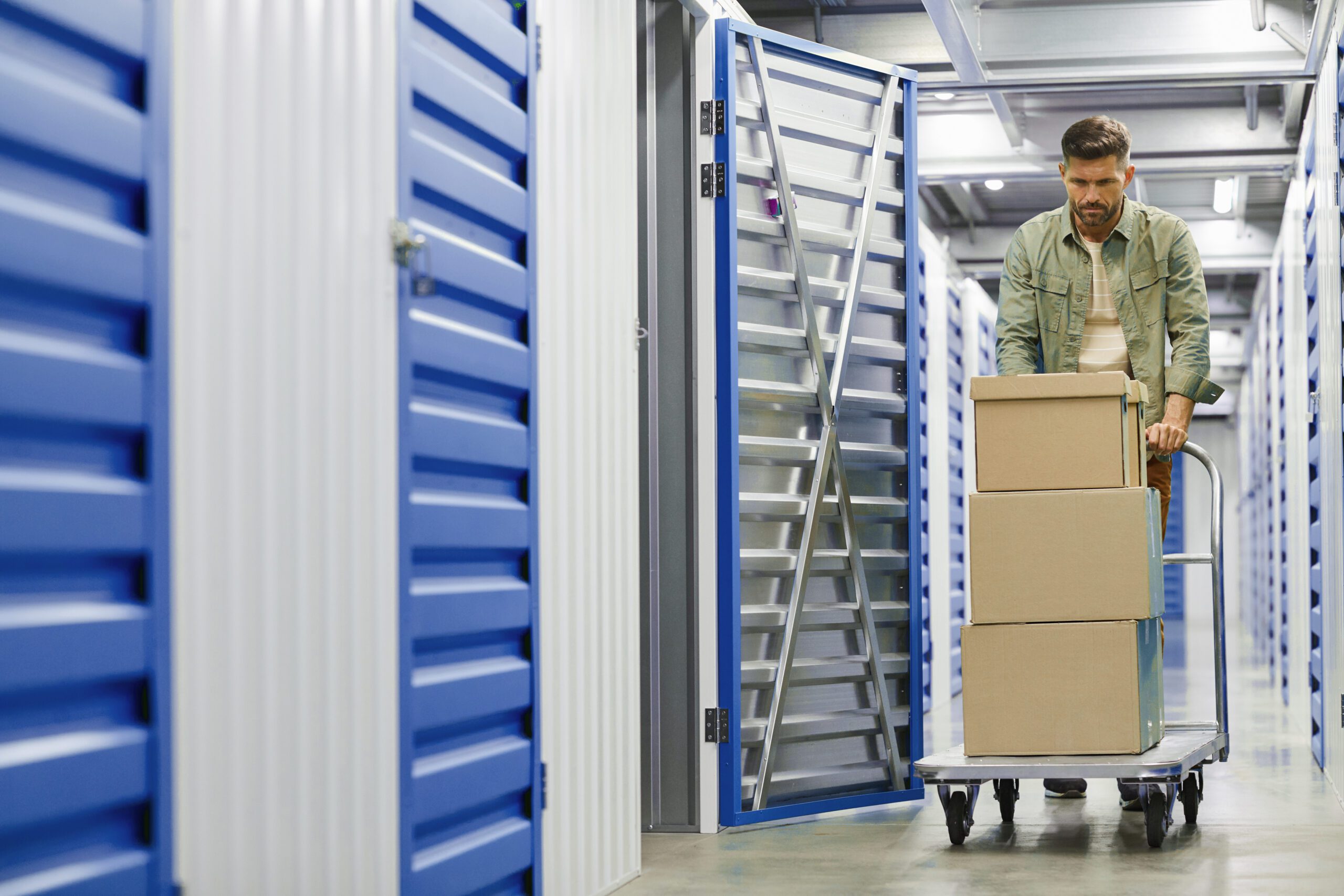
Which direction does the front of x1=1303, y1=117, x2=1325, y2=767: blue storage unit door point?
to the viewer's left

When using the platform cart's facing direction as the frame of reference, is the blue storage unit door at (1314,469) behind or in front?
behind

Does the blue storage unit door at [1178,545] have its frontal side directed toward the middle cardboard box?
yes

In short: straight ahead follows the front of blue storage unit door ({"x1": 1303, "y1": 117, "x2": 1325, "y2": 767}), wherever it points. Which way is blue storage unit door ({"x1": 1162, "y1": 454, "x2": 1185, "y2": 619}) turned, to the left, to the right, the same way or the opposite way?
to the left

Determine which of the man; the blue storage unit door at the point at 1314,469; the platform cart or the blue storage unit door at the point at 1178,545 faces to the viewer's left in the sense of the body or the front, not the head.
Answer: the blue storage unit door at the point at 1314,469

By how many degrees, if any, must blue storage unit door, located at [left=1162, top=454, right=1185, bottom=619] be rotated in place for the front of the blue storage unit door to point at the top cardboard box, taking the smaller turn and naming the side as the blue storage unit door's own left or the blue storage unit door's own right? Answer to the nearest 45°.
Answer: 0° — it already faces it

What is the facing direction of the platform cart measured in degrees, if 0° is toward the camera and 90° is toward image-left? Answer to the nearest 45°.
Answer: approximately 0°

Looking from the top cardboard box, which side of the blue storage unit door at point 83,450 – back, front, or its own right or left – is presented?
left
